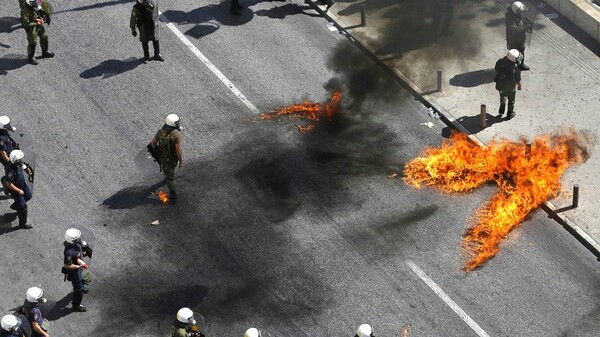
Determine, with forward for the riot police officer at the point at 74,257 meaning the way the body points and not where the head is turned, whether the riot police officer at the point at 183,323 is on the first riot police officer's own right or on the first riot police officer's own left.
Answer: on the first riot police officer's own right

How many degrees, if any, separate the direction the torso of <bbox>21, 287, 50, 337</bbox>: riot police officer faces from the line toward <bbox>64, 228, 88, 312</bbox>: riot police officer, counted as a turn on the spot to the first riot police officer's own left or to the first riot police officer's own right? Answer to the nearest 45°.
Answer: approximately 45° to the first riot police officer's own left

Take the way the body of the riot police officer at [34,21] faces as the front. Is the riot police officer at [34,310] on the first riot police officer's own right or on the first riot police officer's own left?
on the first riot police officer's own right

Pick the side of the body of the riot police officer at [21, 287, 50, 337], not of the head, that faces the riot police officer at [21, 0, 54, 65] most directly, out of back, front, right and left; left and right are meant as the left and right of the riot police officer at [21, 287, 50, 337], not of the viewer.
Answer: left

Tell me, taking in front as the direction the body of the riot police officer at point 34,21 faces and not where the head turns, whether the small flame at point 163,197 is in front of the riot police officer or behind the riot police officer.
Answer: in front

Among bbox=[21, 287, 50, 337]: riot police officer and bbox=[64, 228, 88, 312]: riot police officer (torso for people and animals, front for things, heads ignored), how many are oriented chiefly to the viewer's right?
2

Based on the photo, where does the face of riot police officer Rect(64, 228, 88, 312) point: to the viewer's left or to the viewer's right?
to the viewer's right

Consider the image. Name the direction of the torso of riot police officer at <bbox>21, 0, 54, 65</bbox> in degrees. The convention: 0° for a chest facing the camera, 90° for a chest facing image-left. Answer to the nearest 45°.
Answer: approximately 315°

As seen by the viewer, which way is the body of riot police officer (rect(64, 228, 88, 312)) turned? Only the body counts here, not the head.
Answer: to the viewer's right

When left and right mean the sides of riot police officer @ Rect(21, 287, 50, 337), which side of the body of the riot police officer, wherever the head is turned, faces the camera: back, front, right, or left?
right

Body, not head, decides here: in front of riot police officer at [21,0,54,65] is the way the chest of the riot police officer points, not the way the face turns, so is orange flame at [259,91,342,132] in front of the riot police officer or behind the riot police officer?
in front
